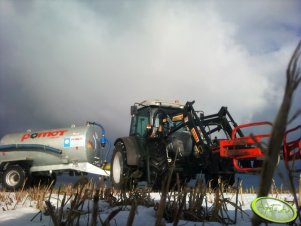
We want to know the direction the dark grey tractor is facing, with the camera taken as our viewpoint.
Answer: facing the viewer and to the right of the viewer

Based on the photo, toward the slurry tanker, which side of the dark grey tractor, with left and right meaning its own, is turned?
back
